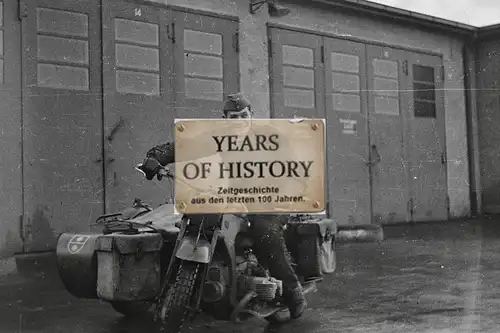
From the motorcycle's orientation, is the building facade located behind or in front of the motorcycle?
behind

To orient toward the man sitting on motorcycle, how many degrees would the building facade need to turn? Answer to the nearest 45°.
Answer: approximately 45° to its right

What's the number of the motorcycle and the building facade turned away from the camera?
0

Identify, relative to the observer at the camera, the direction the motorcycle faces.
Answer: facing the viewer and to the left of the viewer

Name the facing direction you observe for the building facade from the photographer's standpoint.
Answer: facing the viewer and to the right of the viewer
